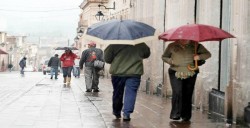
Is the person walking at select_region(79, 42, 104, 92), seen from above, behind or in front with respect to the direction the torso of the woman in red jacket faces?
in front

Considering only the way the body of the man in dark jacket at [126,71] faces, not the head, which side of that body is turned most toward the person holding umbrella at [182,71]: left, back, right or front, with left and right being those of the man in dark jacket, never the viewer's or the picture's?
right

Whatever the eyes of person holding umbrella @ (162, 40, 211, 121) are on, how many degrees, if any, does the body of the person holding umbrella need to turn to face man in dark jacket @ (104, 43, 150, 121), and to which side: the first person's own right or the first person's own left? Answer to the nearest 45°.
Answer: approximately 90° to the first person's own right

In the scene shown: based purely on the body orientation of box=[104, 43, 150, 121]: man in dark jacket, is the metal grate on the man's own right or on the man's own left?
on the man's own right

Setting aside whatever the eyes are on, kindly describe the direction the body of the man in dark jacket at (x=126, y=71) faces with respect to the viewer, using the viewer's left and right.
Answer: facing away from the viewer

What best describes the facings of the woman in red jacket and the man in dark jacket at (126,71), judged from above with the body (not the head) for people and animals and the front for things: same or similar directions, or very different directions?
very different directions

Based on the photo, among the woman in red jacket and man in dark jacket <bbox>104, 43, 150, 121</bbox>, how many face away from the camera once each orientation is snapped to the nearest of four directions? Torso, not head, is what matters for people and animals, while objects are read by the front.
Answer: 1

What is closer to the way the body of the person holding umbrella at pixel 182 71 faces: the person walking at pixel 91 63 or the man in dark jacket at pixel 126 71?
the man in dark jacket

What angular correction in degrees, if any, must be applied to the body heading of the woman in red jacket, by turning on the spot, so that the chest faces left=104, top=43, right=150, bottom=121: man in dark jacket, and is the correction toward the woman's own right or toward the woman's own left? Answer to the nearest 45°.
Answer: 0° — they already face them

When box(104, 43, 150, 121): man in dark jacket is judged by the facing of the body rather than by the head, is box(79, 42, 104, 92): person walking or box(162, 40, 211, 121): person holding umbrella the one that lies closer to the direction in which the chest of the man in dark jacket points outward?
the person walking

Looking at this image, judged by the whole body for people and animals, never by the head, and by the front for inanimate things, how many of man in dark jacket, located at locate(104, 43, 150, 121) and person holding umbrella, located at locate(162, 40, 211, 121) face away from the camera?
1
